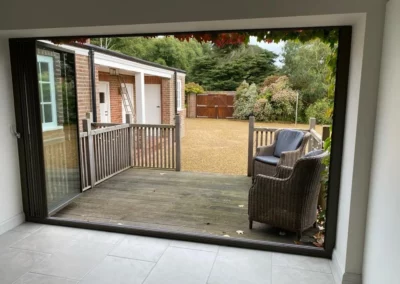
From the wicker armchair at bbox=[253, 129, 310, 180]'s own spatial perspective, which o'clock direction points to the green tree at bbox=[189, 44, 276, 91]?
The green tree is roughly at 4 o'clock from the wicker armchair.

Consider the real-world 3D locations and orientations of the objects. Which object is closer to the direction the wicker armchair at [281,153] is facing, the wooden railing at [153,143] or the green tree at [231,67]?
the wooden railing

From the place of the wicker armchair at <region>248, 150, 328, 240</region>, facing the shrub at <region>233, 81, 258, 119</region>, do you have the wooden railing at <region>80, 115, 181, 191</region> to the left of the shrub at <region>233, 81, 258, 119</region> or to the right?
left

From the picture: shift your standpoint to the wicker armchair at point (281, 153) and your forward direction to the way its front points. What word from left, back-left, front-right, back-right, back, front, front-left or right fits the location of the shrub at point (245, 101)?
back-right

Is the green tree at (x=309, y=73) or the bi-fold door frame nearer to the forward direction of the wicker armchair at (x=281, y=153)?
the bi-fold door frame

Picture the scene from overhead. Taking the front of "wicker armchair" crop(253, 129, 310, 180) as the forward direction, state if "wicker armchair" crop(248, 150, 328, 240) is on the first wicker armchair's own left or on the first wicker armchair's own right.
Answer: on the first wicker armchair's own left

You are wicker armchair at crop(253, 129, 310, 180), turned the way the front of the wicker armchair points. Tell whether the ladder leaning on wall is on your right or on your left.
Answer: on your right

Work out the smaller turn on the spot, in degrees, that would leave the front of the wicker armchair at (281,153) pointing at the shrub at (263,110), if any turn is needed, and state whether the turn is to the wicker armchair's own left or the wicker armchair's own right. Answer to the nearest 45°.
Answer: approximately 135° to the wicker armchair's own right

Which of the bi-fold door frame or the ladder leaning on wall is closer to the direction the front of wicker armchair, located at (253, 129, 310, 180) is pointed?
the bi-fold door frame

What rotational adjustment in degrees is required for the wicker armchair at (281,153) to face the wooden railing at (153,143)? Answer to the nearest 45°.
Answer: approximately 45° to its right

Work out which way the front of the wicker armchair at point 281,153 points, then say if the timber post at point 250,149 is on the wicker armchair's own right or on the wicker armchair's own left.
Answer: on the wicker armchair's own right

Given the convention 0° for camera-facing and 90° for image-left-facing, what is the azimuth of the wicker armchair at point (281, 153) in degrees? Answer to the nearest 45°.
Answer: approximately 45°

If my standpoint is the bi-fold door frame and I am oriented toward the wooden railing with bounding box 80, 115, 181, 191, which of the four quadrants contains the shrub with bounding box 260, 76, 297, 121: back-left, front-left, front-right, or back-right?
front-right

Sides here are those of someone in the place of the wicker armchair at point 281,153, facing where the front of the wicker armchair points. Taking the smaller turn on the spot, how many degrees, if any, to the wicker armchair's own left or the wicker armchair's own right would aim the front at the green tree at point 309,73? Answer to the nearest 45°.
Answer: approximately 135° to the wicker armchair's own right

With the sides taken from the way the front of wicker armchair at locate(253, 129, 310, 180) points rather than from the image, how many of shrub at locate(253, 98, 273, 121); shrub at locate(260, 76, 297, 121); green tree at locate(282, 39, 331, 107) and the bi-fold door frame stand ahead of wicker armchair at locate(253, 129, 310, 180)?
1
